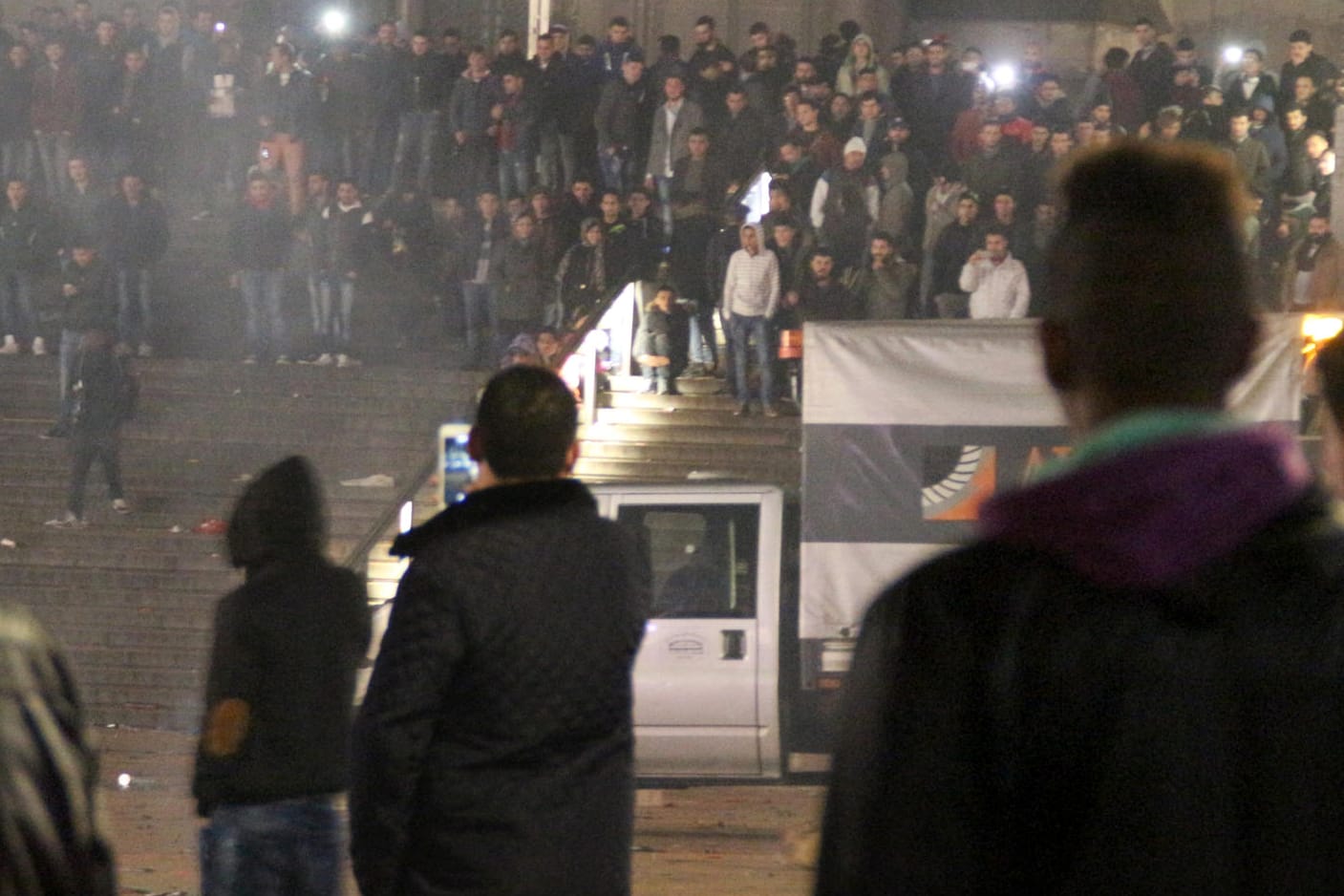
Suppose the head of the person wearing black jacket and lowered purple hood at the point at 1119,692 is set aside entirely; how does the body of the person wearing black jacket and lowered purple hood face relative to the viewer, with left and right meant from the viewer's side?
facing away from the viewer

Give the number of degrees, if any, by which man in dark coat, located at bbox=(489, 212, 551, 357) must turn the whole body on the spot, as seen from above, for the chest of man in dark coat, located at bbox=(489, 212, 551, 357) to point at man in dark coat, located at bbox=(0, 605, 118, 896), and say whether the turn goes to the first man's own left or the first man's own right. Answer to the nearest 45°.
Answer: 0° — they already face them

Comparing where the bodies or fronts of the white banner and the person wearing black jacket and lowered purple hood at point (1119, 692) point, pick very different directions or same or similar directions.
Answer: very different directions

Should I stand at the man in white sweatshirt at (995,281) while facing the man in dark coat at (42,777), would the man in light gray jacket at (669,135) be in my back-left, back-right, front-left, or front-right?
back-right

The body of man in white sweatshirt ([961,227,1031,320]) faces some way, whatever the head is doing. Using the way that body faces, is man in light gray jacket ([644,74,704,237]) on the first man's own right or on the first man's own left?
on the first man's own right

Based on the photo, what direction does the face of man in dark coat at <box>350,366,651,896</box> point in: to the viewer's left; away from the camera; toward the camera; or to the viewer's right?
away from the camera

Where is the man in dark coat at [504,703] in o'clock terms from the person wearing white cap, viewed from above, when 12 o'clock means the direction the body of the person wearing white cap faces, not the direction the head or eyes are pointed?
The man in dark coat is roughly at 12 o'clock from the person wearing white cap.
